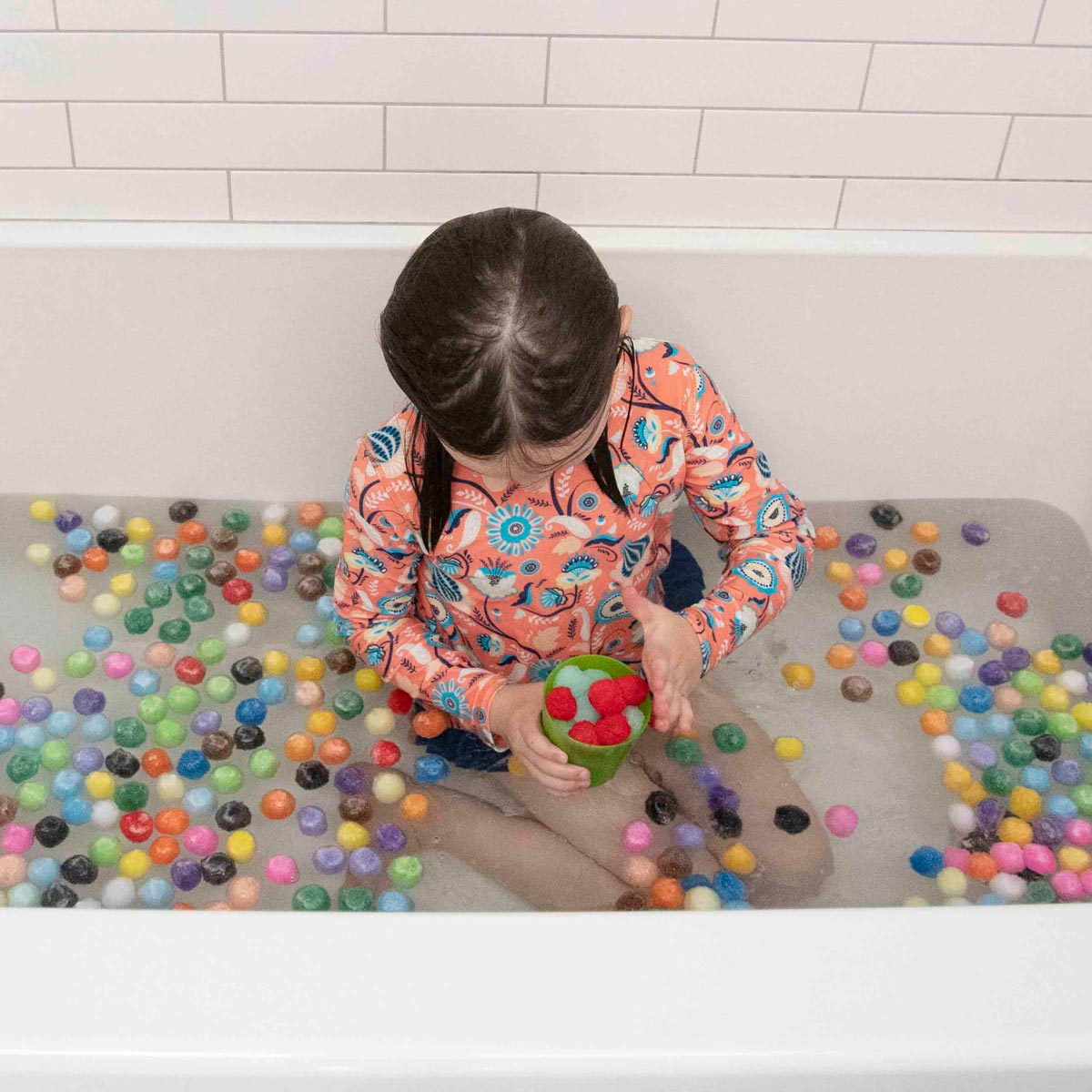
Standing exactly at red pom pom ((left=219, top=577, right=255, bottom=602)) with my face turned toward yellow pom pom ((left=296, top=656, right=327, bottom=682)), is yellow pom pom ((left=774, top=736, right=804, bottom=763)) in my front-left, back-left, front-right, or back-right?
front-left

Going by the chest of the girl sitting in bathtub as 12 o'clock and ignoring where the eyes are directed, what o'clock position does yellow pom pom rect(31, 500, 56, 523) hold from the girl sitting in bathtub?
The yellow pom pom is roughly at 4 o'clock from the girl sitting in bathtub.

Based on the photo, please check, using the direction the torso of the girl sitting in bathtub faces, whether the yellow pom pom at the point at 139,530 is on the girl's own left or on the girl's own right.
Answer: on the girl's own right

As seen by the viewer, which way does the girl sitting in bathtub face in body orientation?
toward the camera

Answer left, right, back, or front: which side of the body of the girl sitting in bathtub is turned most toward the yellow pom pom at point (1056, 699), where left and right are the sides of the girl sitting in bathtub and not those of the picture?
left

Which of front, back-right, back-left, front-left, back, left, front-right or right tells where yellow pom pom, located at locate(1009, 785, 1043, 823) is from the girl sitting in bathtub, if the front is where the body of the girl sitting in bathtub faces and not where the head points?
left

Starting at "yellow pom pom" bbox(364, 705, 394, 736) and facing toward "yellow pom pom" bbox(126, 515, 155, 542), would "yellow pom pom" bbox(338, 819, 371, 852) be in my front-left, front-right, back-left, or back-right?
back-left

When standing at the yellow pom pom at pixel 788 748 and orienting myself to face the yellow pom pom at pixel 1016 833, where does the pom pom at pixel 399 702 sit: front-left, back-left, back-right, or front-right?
back-right

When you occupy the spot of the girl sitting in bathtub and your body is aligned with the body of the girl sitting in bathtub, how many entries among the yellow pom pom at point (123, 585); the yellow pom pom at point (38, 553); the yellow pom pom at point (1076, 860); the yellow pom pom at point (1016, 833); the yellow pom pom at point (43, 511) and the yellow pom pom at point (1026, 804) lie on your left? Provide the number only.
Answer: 3

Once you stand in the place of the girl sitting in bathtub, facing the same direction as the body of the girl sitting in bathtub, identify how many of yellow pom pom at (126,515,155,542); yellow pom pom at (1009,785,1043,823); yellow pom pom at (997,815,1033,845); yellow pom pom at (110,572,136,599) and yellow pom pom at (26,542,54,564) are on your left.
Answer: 2
